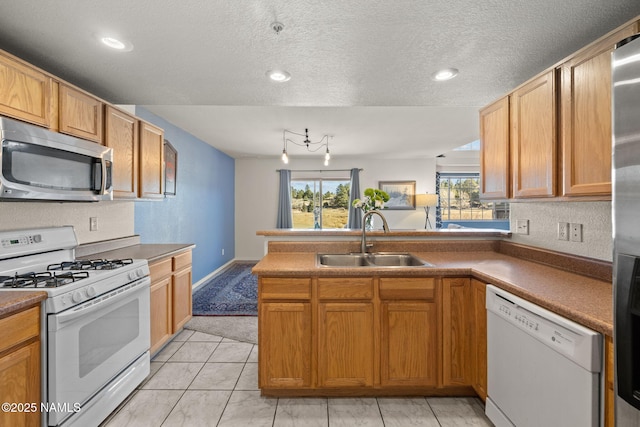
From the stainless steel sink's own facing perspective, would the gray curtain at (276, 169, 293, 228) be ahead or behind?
behind

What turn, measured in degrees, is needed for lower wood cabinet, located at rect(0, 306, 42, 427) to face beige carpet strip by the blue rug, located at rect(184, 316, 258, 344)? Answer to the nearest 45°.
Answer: approximately 90° to its left

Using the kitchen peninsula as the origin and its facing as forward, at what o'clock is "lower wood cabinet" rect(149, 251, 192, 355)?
The lower wood cabinet is roughly at 3 o'clock from the kitchen peninsula.

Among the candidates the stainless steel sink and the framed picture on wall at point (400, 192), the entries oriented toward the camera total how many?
2

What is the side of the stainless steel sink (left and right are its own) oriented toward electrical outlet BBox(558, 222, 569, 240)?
left

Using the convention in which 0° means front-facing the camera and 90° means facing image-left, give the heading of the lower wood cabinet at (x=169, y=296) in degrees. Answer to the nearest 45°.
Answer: approximately 315°

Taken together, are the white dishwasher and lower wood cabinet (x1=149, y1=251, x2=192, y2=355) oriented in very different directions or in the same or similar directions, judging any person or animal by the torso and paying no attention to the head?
very different directions

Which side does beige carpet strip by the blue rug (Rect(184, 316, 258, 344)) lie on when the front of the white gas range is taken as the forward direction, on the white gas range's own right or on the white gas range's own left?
on the white gas range's own left

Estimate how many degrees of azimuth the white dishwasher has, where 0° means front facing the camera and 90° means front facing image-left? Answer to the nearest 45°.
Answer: approximately 45°

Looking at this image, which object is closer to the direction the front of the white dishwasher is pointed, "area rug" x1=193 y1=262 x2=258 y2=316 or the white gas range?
the white gas range

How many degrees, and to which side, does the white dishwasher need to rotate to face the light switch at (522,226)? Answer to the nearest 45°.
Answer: approximately 135° to its right
